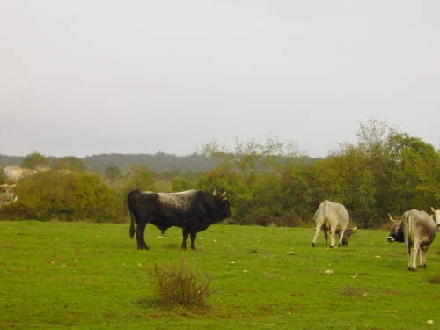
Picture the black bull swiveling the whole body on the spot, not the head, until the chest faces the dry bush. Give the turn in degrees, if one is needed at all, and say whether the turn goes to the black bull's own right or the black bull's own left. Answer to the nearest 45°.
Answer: approximately 90° to the black bull's own right

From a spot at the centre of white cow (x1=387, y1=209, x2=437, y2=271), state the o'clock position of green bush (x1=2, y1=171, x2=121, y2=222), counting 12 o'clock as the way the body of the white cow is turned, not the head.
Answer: The green bush is roughly at 10 o'clock from the white cow.

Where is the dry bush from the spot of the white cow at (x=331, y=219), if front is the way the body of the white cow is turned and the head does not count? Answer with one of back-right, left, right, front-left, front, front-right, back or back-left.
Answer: back-right

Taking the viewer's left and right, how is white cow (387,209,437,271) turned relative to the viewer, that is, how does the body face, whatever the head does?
facing away from the viewer and to the left of the viewer

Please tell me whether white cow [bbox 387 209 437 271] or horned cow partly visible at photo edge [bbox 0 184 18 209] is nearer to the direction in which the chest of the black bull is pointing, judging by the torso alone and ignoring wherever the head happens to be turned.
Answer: the white cow

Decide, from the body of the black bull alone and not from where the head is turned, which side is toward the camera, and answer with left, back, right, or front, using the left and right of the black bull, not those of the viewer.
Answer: right

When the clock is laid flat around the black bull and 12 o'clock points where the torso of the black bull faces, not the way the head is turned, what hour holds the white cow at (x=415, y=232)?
The white cow is roughly at 1 o'clock from the black bull.

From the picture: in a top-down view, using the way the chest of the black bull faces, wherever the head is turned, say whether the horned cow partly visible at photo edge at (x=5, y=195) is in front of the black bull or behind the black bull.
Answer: behind

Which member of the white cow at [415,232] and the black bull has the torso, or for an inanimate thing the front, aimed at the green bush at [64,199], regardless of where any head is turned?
the white cow
